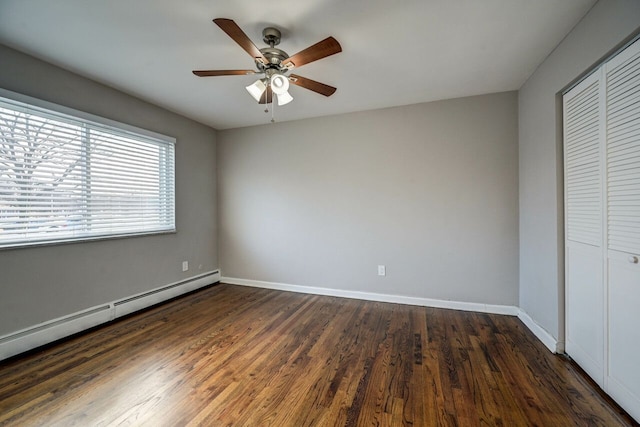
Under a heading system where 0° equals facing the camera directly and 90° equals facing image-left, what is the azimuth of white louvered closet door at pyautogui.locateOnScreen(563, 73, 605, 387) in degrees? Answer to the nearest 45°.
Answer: approximately 45°

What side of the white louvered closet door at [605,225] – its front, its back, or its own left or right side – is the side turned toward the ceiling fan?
front

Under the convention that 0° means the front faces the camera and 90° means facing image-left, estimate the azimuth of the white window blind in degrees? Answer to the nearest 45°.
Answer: approximately 315°

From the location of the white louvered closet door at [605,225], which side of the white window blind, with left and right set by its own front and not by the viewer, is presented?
front

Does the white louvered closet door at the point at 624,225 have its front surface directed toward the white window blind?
yes

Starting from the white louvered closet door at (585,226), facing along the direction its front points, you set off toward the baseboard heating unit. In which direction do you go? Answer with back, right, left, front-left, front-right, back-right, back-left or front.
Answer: front

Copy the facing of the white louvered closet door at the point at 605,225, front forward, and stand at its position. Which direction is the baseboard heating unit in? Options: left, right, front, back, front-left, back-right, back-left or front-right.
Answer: front

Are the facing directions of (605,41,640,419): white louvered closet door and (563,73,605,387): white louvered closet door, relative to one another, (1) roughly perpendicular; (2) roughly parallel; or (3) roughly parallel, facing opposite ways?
roughly parallel

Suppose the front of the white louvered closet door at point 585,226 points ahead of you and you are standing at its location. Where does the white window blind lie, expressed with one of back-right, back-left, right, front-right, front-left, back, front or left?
front

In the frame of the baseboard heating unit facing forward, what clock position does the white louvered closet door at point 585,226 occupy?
The white louvered closet door is roughly at 12 o'clock from the baseboard heating unit.

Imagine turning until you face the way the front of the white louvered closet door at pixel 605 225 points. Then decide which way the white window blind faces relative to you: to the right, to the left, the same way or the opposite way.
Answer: the opposite way

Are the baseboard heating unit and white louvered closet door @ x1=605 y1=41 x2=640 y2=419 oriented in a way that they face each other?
yes

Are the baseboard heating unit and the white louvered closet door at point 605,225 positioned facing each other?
yes

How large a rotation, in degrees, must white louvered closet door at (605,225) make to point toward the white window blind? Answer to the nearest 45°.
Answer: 0° — it already faces it

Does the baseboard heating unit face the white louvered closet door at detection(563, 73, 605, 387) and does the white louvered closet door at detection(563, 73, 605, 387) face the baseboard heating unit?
yes

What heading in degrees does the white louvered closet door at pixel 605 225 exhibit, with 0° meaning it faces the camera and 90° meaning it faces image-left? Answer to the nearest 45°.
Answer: approximately 45°

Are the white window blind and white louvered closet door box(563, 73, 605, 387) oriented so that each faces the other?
yes

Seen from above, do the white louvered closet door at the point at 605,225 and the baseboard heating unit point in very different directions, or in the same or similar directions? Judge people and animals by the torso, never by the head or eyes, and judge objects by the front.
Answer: very different directions
